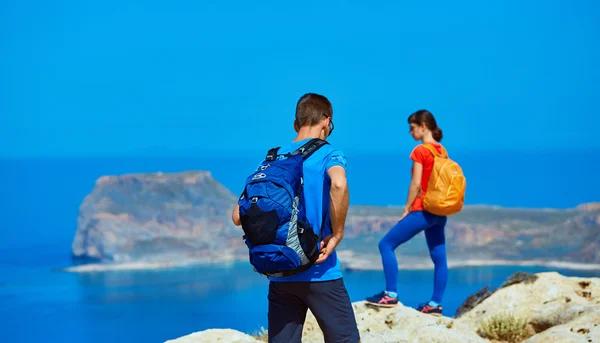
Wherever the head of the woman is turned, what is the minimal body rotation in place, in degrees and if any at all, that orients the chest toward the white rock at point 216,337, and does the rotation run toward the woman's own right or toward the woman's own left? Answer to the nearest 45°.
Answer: approximately 45° to the woman's own left

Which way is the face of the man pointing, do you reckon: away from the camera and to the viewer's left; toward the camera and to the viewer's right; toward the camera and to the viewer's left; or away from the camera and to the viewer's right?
away from the camera and to the viewer's right

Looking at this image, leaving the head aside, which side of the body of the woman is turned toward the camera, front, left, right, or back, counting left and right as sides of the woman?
left

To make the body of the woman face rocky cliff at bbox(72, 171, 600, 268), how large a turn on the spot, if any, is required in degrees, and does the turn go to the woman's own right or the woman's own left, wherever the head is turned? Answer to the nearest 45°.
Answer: approximately 90° to the woman's own right

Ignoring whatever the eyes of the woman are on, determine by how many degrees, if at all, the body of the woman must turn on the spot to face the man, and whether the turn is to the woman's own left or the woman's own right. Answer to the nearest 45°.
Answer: approximately 90° to the woman's own left

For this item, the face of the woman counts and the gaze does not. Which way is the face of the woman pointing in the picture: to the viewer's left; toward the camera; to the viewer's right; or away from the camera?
to the viewer's left
